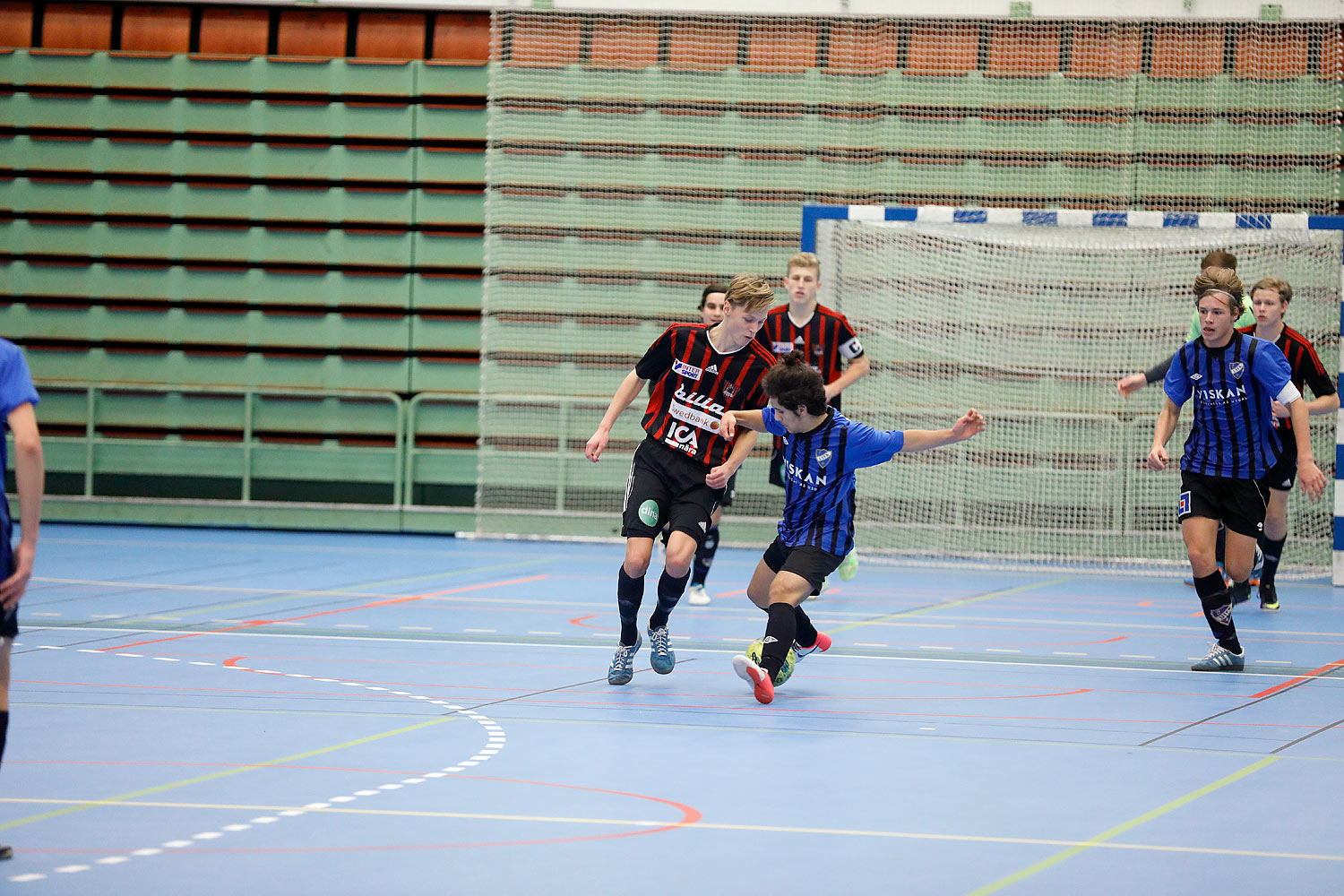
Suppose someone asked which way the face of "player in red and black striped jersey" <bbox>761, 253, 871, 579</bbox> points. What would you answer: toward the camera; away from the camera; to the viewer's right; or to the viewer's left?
toward the camera

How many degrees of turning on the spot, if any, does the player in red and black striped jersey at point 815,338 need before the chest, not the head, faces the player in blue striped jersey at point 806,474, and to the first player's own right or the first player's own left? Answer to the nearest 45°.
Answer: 0° — they already face them

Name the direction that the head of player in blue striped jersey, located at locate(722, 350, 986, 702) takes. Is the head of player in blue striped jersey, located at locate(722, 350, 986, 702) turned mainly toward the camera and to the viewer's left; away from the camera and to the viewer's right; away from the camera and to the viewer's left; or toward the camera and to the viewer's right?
toward the camera and to the viewer's left

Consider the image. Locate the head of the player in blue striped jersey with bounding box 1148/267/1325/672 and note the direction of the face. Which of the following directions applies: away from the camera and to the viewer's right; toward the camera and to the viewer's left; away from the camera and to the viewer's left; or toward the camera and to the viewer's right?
toward the camera and to the viewer's left

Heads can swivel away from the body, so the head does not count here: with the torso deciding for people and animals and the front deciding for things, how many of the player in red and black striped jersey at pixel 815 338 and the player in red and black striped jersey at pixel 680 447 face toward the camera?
2

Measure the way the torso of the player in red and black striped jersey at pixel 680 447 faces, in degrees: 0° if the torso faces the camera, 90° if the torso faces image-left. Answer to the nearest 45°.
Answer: approximately 0°

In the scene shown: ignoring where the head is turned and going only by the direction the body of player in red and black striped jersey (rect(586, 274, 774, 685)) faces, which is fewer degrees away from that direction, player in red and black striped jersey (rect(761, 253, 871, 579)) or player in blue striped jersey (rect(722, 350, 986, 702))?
the player in blue striped jersey

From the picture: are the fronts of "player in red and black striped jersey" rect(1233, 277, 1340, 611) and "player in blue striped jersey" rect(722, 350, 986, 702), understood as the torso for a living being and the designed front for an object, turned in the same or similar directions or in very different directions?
same or similar directions

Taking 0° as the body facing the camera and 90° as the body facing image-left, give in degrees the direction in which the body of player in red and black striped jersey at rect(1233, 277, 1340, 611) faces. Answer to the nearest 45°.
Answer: approximately 45°

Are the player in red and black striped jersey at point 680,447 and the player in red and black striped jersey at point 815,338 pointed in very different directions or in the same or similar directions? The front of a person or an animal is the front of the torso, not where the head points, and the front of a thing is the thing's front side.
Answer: same or similar directions

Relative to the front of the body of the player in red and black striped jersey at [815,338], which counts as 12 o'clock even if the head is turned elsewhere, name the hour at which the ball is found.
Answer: The ball is roughly at 12 o'clock from the player in red and black striped jersey.

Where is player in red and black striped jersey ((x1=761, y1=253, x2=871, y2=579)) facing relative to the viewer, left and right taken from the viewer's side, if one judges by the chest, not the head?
facing the viewer
